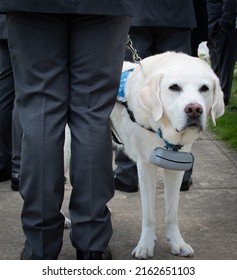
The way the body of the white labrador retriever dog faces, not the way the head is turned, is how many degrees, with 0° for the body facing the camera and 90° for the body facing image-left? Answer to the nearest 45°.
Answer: approximately 315°
